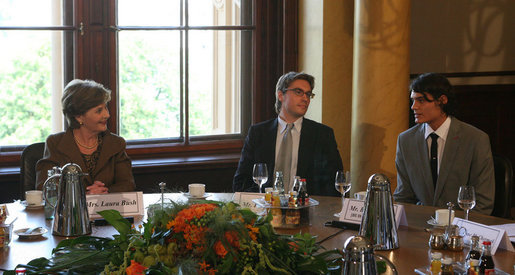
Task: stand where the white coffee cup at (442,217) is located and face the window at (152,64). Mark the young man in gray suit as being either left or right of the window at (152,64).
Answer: right

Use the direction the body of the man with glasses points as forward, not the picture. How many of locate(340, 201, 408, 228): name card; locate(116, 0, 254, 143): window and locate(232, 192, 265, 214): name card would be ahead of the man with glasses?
2

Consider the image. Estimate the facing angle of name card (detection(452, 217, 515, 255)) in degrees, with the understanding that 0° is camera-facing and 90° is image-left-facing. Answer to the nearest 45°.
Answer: approximately 45°

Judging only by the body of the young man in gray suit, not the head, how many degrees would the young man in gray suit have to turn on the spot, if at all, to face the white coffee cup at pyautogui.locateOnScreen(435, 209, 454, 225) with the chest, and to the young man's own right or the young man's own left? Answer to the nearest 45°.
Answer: approximately 45° to the young man's own left

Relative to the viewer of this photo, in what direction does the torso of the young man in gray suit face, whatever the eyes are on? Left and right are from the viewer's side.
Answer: facing the viewer and to the left of the viewer

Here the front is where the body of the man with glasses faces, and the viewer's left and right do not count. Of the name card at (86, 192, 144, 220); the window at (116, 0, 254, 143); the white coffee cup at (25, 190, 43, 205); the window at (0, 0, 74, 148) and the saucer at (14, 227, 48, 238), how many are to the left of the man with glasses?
0

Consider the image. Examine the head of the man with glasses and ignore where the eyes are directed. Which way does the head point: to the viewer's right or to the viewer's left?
to the viewer's right

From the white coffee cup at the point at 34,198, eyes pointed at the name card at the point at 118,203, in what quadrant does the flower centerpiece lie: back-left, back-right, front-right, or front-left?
front-right

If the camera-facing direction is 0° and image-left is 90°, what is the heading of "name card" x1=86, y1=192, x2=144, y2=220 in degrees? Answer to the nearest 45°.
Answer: approximately 0°

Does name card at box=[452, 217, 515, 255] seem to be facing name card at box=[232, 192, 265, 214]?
no

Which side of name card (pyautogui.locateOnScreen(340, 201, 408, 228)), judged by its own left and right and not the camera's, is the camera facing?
front

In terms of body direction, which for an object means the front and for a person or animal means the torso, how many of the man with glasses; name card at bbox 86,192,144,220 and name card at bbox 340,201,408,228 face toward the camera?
3

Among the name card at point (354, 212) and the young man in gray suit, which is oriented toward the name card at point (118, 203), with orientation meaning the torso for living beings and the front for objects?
the young man in gray suit

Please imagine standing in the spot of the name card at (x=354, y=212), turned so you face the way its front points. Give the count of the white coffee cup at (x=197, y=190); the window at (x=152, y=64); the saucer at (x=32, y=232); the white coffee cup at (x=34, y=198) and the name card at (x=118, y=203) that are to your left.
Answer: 0

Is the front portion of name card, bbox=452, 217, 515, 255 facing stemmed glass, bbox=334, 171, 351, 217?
no

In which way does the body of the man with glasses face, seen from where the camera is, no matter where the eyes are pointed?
toward the camera
